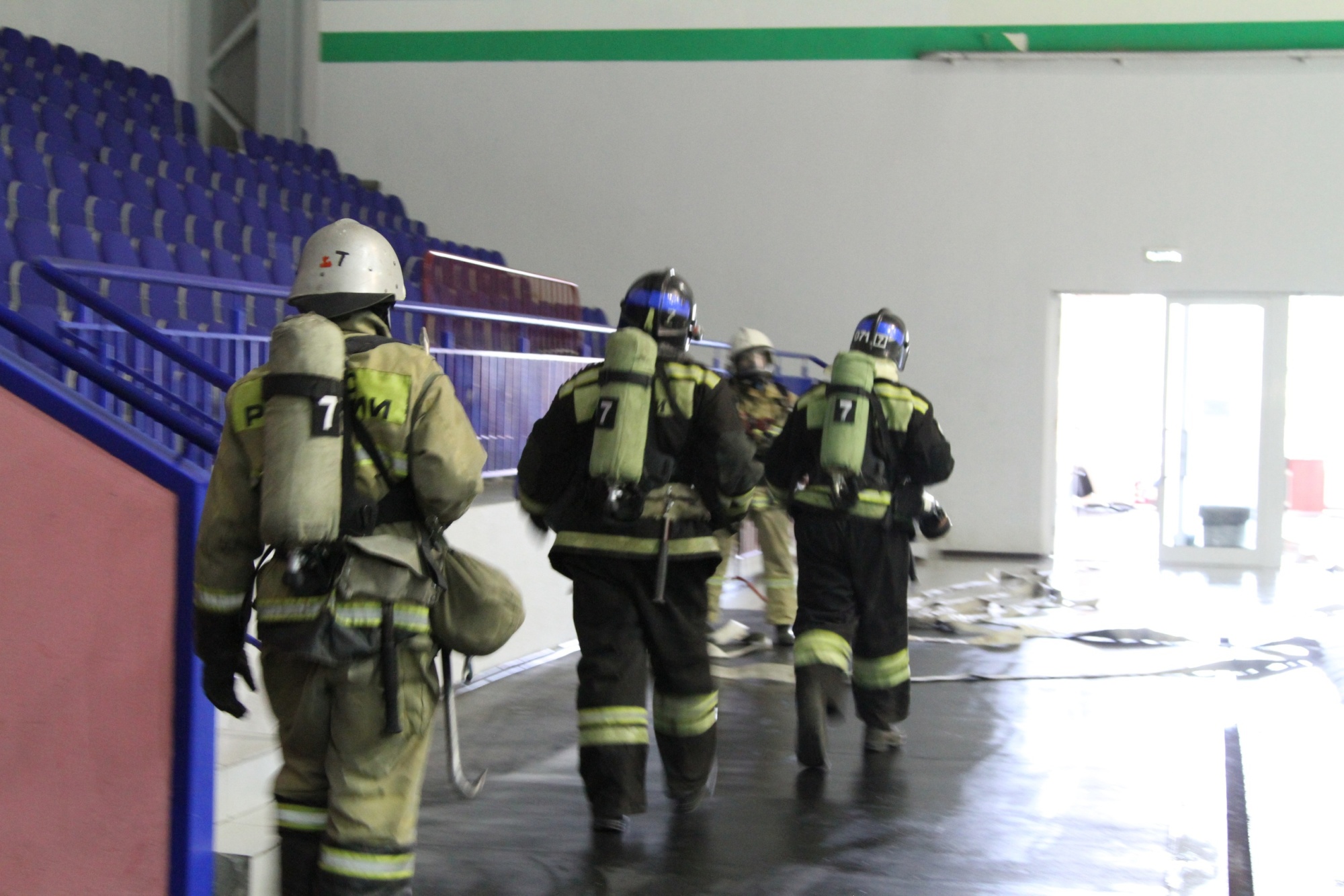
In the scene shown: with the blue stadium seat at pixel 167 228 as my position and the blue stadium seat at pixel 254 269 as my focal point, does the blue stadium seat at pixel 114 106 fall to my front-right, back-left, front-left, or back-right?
back-left

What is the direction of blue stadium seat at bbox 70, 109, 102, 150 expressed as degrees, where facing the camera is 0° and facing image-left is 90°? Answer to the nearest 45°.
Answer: approximately 315°

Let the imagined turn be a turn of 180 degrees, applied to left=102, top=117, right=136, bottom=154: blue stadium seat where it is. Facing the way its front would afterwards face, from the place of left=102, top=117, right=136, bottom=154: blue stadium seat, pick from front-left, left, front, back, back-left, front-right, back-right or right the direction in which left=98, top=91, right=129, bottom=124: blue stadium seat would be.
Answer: front-right

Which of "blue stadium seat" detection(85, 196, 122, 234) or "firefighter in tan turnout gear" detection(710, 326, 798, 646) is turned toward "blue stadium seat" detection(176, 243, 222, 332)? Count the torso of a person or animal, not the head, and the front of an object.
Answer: "blue stadium seat" detection(85, 196, 122, 234)

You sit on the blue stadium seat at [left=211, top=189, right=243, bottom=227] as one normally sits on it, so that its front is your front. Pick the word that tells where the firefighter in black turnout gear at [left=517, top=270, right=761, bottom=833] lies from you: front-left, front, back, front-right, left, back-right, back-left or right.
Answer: front-right

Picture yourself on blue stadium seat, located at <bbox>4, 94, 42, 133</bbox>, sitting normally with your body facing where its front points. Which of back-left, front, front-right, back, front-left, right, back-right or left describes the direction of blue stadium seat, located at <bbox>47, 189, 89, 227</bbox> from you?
front-right

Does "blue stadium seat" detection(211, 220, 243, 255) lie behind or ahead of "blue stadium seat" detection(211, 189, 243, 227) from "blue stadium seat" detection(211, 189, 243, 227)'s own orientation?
ahead

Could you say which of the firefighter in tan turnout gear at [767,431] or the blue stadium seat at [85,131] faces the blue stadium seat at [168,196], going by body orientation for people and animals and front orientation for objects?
the blue stadium seat at [85,131]

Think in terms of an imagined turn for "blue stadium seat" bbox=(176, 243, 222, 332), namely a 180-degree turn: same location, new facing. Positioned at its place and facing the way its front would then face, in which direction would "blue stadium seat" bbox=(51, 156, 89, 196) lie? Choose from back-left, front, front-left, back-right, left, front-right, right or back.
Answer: front

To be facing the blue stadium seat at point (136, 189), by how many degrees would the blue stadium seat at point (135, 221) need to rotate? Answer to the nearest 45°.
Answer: approximately 135° to its left

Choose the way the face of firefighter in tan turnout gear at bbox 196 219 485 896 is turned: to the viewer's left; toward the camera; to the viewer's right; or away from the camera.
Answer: away from the camera

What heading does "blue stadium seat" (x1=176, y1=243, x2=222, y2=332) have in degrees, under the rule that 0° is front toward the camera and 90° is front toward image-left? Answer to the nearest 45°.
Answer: approximately 315°
